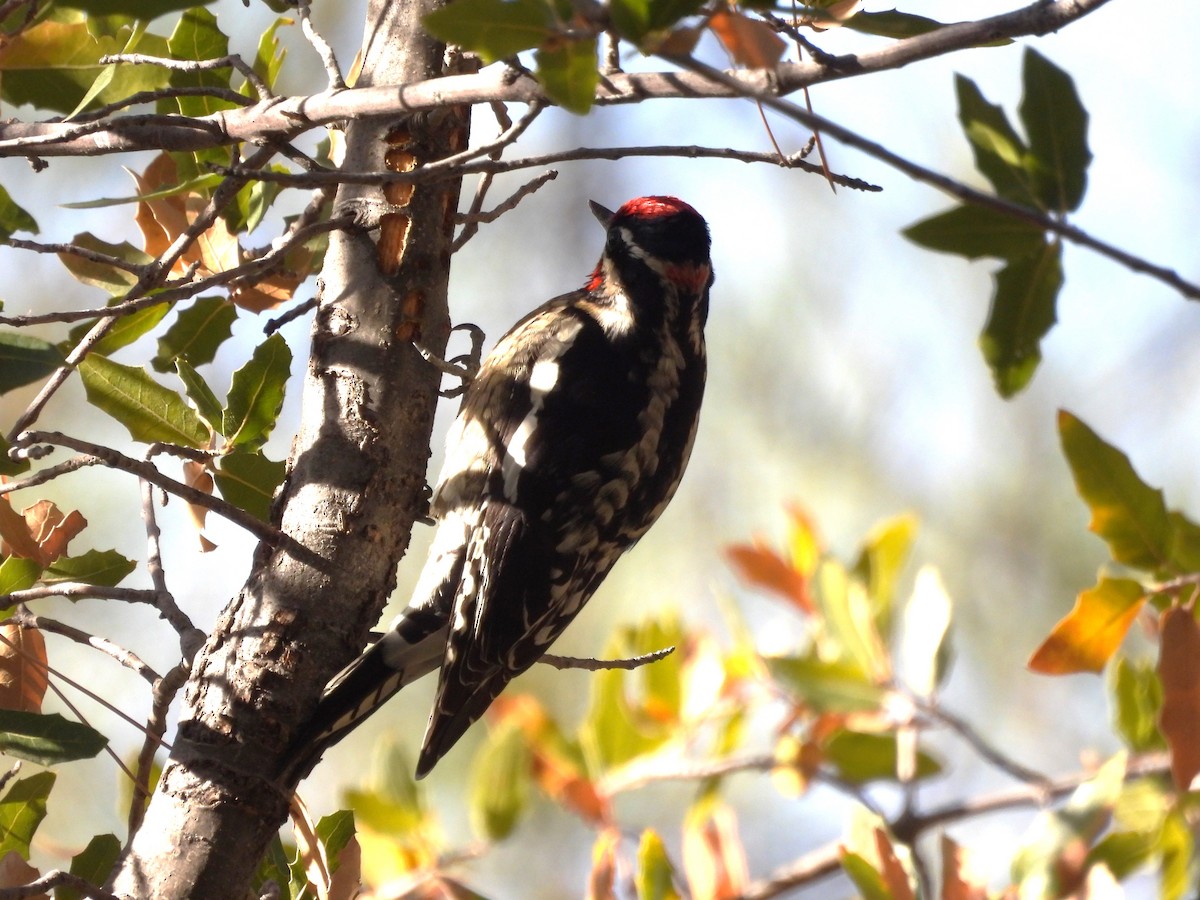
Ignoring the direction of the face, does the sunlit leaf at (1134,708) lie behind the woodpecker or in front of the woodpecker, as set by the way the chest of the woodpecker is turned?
behind

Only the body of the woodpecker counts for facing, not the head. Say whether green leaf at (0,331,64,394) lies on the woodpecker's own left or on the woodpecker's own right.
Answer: on the woodpecker's own left

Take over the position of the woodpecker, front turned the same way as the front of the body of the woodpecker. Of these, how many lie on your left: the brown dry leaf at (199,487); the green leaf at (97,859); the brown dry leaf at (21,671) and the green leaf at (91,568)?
4

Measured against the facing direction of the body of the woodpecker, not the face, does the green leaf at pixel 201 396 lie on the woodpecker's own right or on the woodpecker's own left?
on the woodpecker's own left

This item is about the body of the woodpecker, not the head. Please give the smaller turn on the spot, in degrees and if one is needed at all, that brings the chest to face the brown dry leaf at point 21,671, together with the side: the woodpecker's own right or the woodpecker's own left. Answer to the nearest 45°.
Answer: approximately 90° to the woodpecker's own left

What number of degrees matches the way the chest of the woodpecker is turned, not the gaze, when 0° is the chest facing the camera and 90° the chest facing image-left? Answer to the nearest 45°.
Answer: approximately 135°

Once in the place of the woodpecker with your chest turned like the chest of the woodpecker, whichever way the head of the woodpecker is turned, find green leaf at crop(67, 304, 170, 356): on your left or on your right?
on your left

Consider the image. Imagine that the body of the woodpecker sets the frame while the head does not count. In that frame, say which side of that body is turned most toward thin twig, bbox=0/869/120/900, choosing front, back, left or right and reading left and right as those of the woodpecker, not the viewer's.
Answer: left
